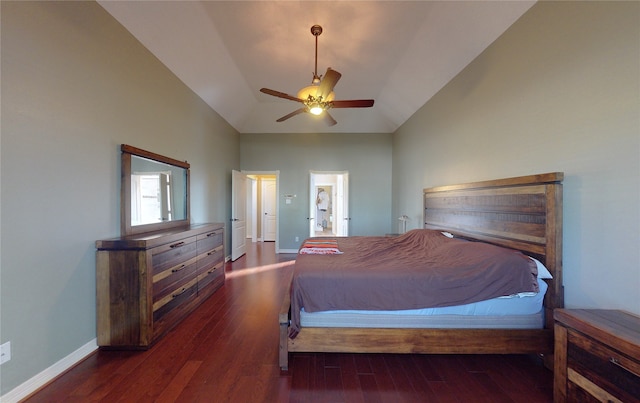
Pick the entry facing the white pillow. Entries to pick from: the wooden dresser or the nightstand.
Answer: the wooden dresser

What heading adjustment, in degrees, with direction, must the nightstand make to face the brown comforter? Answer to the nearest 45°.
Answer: approximately 45° to its right

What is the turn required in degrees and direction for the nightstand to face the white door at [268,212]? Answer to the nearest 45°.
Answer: approximately 45° to its right

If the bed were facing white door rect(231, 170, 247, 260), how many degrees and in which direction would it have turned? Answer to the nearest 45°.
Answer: approximately 45° to its right

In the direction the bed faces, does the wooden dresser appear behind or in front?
in front

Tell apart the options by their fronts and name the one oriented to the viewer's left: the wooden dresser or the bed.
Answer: the bed

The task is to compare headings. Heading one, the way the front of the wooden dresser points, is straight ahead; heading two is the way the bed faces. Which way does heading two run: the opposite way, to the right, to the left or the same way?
the opposite way

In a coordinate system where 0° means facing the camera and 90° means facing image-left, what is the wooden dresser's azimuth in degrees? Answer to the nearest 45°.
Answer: approximately 315°

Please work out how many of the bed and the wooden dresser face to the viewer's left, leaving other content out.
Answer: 1

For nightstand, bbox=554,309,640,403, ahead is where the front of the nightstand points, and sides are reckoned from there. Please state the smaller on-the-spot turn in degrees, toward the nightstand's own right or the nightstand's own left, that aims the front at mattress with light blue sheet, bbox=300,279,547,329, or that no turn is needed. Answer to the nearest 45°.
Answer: approximately 45° to the nightstand's own right

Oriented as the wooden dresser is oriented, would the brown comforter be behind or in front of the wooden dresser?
in front

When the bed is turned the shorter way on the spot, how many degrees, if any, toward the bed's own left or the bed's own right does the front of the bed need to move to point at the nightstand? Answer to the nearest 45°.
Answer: approximately 135° to the bed's own left

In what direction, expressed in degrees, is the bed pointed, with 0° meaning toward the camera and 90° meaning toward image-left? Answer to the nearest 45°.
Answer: approximately 90°

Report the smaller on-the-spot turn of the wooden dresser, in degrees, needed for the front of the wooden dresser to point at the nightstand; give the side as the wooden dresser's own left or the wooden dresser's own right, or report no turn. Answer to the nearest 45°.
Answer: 0° — it already faces it

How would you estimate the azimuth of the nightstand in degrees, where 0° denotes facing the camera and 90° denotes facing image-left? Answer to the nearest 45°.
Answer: approximately 45°
